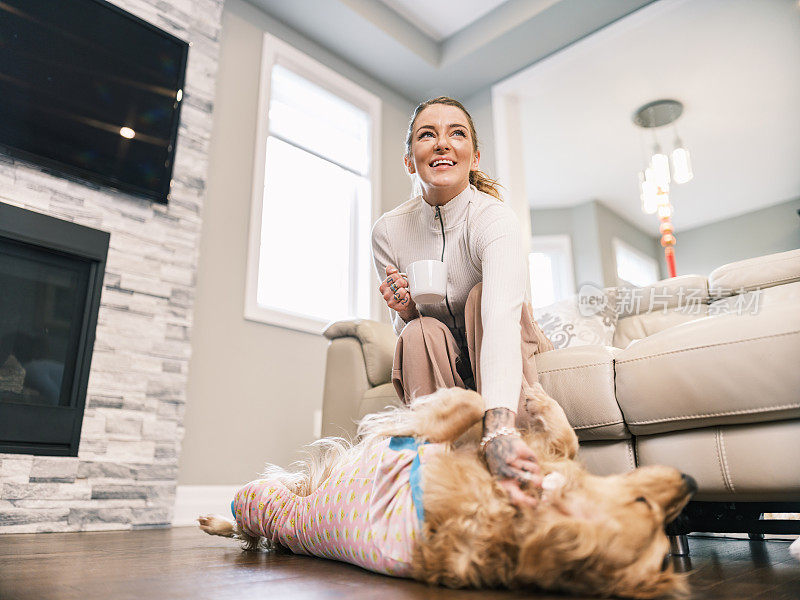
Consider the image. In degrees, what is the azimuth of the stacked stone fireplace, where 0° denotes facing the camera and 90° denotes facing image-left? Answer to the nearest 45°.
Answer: approximately 315°

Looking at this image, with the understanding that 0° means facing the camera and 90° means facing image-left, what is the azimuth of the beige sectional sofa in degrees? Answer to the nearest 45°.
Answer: approximately 45°

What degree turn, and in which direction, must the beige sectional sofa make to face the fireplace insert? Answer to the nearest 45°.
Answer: approximately 45° to its right

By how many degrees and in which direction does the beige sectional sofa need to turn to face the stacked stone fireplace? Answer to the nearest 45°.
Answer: approximately 45° to its right

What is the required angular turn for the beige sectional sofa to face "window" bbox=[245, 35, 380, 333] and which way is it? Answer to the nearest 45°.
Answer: approximately 90° to its right
